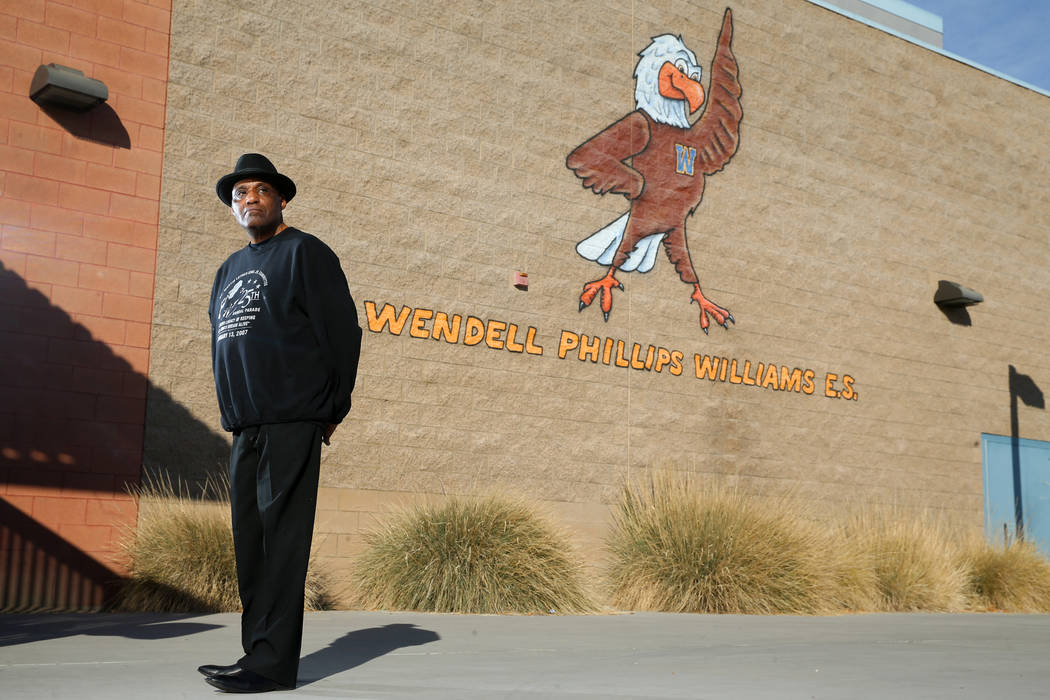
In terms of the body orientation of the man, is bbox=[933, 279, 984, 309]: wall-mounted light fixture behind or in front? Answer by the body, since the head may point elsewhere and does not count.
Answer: behind

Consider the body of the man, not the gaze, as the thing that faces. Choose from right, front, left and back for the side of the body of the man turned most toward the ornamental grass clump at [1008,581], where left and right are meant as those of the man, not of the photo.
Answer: back

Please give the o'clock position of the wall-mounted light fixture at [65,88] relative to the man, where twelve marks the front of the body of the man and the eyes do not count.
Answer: The wall-mounted light fixture is roughly at 4 o'clock from the man.

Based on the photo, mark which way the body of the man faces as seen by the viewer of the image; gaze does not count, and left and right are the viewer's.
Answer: facing the viewer and to the left of the viewer

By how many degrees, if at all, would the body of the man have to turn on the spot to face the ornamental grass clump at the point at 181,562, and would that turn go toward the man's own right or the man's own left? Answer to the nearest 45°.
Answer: approximately 135° to the man's own right
